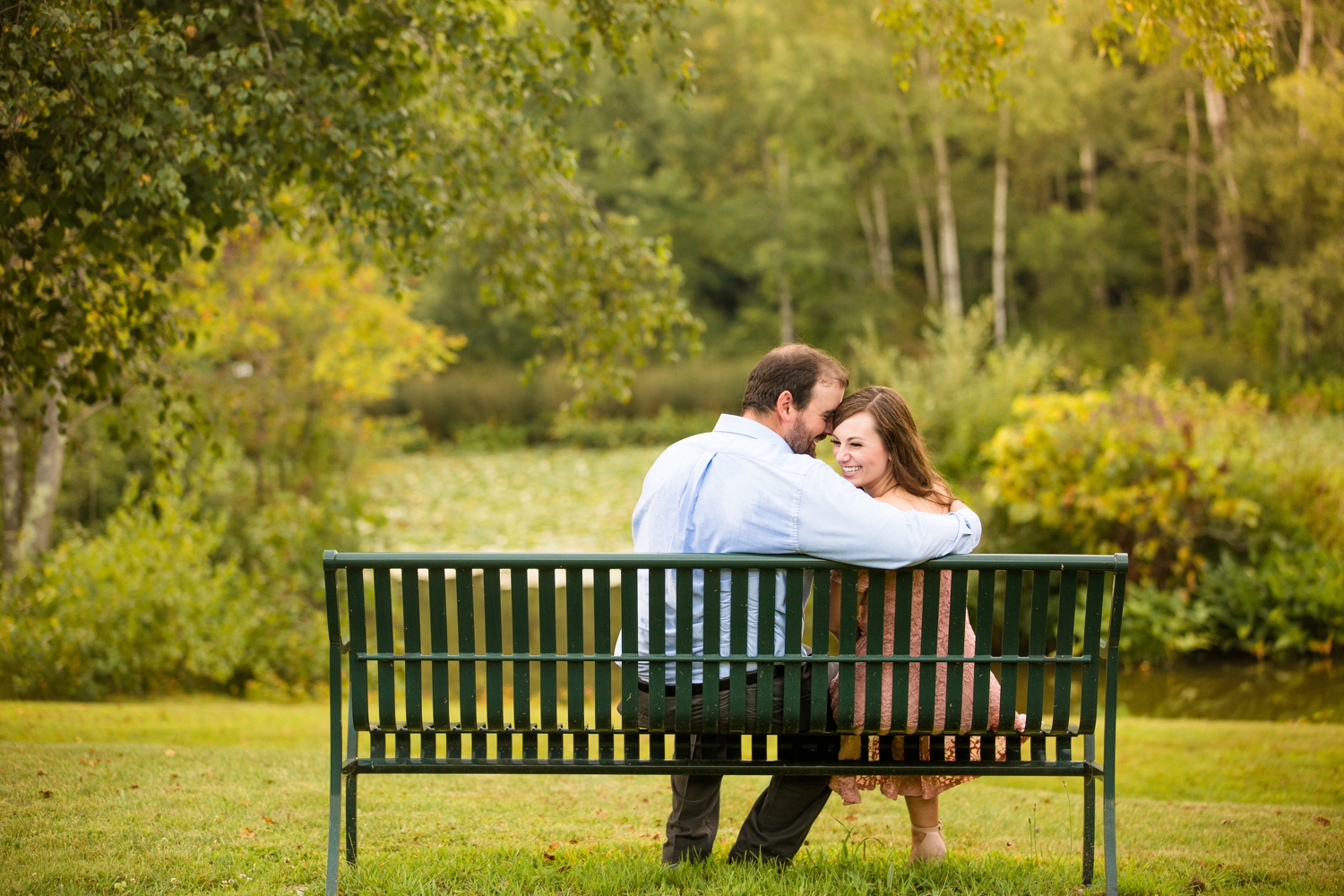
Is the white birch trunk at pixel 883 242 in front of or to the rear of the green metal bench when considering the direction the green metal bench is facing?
in front

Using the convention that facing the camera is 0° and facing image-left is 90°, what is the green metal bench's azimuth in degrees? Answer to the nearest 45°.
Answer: approximately 180°

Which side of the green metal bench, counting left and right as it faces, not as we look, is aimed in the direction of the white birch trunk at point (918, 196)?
front

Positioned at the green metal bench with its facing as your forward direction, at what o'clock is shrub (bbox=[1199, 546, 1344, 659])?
The shrub is roughly at 1 o'clock from the green metal bench.

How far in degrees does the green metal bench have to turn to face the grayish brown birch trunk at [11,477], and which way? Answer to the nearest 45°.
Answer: approximately 45° to its left

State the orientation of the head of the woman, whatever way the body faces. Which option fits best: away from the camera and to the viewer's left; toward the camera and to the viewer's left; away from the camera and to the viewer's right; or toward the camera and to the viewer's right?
toward the camera and to the viewer's left

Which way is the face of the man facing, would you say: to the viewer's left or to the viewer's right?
to the viewer's right

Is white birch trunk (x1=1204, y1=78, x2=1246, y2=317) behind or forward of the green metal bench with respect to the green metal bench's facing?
forward

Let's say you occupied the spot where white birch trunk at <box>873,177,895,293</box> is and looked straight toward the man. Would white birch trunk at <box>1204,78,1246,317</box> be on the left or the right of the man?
left
